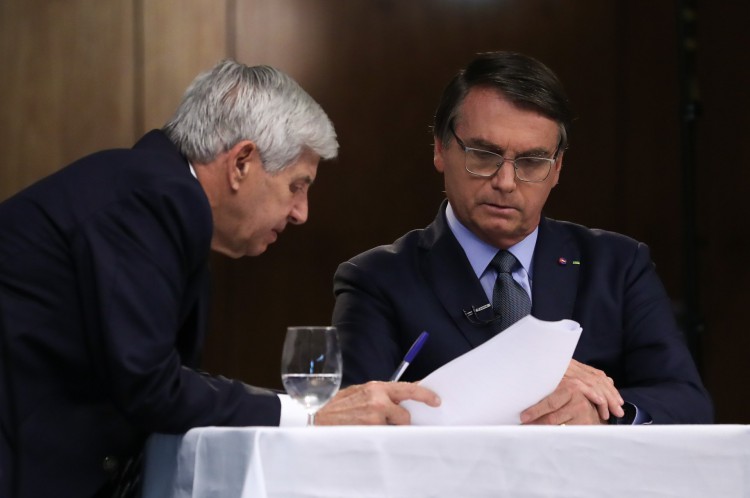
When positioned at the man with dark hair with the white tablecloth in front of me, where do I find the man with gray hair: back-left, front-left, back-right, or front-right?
front-right

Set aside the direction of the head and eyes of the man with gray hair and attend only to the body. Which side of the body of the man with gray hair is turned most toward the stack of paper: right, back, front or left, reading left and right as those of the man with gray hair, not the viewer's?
front

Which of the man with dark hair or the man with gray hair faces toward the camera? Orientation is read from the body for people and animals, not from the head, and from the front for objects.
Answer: the man with dark hair

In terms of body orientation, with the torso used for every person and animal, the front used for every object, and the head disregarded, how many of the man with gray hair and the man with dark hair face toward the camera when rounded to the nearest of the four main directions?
1

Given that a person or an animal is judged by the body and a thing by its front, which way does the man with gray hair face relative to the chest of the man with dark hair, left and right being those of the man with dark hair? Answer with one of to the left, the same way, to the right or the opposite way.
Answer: to the left

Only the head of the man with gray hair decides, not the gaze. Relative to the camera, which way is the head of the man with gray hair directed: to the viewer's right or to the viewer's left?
to the viewer's right

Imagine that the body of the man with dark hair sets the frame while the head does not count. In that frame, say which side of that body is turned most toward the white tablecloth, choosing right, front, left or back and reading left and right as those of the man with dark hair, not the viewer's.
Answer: front

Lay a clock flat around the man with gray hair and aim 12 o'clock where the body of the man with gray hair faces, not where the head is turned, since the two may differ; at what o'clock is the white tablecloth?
The white tablecloth is roughly at 1 o'clock from the man with gray hair.

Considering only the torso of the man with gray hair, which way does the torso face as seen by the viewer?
to the viewer's right

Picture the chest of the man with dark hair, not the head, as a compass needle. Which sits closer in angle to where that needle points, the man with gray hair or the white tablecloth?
the white tablecloth

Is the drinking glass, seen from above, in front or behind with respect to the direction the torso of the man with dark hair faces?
in front

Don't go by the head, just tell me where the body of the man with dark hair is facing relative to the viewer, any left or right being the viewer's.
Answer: facing the viewer
